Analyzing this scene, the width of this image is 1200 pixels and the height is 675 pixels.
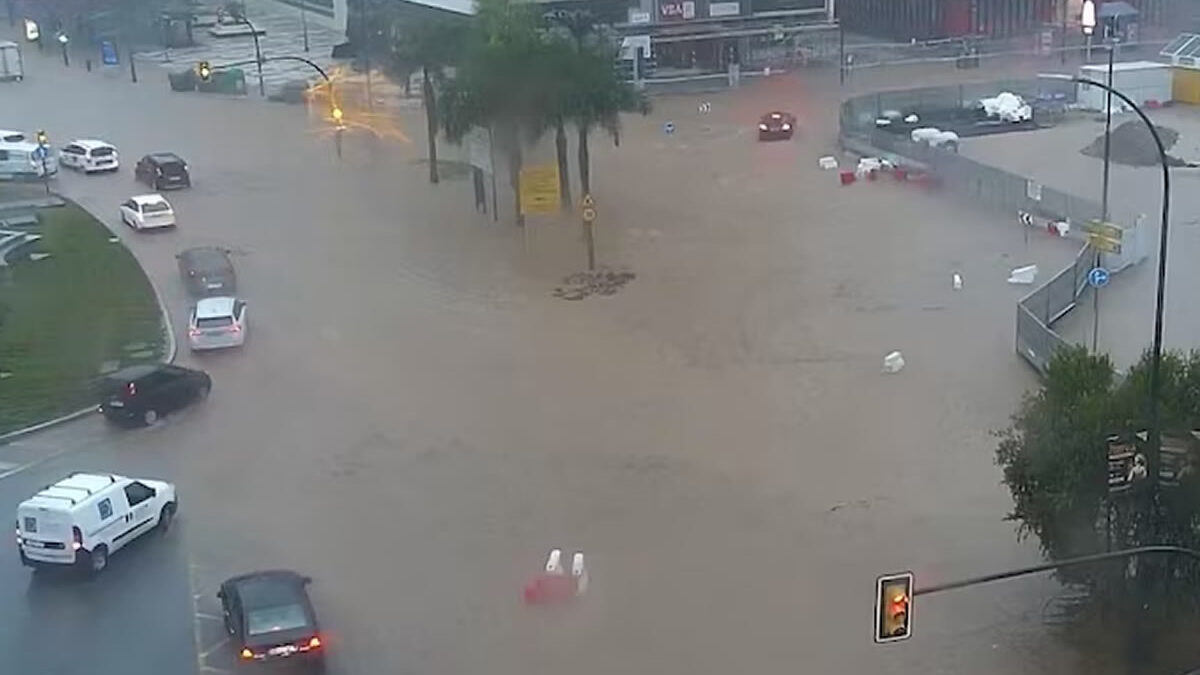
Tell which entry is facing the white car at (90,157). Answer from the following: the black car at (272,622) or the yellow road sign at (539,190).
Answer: the black car

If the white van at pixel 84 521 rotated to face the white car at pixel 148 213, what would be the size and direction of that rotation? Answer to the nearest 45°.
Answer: approximately 45° to its left

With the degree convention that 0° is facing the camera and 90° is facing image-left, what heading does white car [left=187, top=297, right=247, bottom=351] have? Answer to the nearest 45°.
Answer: approximately 180°

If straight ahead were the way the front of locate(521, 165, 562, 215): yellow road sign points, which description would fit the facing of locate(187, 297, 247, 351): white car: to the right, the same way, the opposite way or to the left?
the opposite way

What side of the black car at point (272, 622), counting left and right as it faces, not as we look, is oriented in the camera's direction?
back

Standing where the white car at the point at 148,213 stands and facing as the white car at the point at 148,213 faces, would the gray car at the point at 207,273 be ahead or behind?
behind

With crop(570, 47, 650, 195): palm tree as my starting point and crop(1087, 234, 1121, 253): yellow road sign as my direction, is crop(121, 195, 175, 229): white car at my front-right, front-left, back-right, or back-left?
back-right

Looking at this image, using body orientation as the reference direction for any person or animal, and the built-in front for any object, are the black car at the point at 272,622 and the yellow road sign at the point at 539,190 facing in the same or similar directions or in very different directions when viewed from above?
very different directions

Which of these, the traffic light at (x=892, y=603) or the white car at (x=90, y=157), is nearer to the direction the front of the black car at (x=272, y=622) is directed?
the white car

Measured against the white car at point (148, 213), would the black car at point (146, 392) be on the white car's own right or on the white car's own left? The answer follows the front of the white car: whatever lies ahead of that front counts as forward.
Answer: on the white car's own left

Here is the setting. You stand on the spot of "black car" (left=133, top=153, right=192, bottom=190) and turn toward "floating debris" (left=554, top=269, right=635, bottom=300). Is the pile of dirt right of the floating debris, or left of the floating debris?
left

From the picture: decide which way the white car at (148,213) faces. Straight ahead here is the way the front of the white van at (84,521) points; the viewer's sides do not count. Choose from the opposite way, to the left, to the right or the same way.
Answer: to the left

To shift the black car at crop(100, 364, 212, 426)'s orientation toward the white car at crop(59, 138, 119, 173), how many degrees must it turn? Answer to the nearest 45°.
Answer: approximately 45° to its left

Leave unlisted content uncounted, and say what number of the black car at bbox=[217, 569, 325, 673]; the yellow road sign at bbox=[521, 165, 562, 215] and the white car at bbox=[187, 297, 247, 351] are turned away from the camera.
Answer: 2
